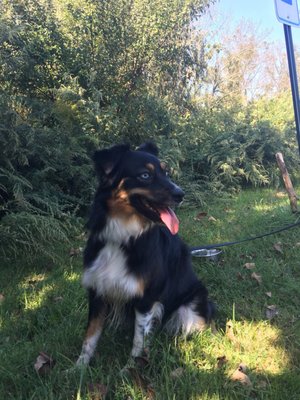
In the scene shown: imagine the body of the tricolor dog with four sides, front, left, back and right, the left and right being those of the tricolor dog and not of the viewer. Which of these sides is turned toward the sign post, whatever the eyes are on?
back

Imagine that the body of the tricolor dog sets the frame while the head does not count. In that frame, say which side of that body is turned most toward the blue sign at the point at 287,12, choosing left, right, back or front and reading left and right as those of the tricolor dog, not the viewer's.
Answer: back

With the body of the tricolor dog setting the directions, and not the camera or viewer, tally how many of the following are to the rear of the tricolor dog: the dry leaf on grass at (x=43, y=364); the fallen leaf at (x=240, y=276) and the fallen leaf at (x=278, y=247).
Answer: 2

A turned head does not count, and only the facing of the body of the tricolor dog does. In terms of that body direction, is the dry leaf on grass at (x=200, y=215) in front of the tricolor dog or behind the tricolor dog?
behind

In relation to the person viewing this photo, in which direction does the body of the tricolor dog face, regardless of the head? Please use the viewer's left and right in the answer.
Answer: facing the viewer and to the left of the viewer

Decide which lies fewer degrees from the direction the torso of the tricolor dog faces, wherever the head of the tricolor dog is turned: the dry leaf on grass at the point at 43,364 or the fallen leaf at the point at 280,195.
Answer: the dry leaf on grass

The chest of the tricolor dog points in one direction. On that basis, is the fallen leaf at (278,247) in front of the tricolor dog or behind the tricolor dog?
behind

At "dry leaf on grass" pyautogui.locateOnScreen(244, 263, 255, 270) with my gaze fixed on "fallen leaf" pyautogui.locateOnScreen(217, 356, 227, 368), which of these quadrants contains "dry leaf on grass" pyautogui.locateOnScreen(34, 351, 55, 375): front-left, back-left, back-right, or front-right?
front-right
